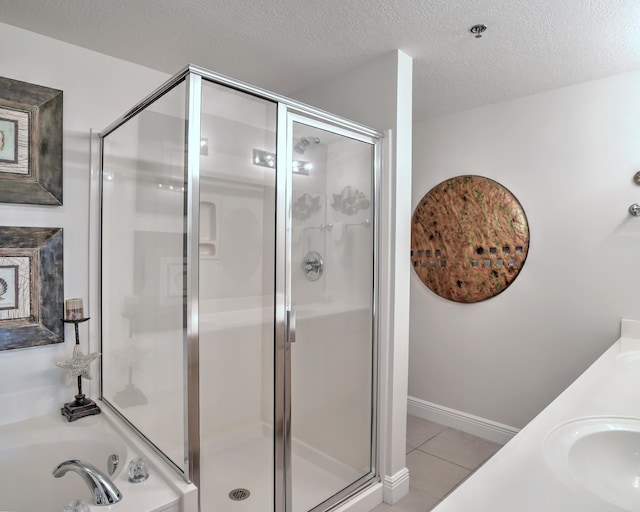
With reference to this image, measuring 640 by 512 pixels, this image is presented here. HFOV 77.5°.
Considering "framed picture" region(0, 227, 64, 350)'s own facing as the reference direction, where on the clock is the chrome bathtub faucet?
The chrome bathtub faucet is roughly at 1 o'clock from the framed picture.

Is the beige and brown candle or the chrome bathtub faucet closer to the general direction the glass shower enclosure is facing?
the chrome bathtub faucet

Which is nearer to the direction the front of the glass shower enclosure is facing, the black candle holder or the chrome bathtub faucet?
the chrome bathtub faucet

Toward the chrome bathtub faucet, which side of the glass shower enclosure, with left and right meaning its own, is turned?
right
